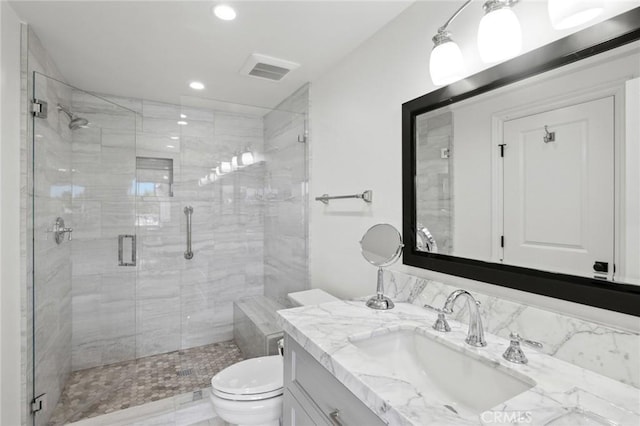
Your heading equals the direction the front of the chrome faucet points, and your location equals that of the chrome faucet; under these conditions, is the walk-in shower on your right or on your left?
on your right

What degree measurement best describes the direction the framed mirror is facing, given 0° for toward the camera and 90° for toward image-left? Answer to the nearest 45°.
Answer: approximately 45°

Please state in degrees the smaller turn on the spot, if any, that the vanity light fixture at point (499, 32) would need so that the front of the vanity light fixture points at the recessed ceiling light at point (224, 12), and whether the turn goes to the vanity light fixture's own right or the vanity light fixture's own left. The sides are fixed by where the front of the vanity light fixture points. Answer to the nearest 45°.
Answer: approximately 45° to the vanity light fixture's own right

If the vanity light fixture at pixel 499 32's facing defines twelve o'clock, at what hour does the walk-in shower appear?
The walk-in shower is roughly at 2 o'clock from the vanity light fixture.

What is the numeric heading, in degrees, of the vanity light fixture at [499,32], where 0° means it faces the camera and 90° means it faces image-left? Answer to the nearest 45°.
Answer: approximately 45°

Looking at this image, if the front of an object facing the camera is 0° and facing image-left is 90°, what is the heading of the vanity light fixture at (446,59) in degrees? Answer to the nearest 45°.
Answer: approximately 45°

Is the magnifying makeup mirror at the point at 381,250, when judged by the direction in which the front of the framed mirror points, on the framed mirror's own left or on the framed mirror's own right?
on the framed mirror's own right
